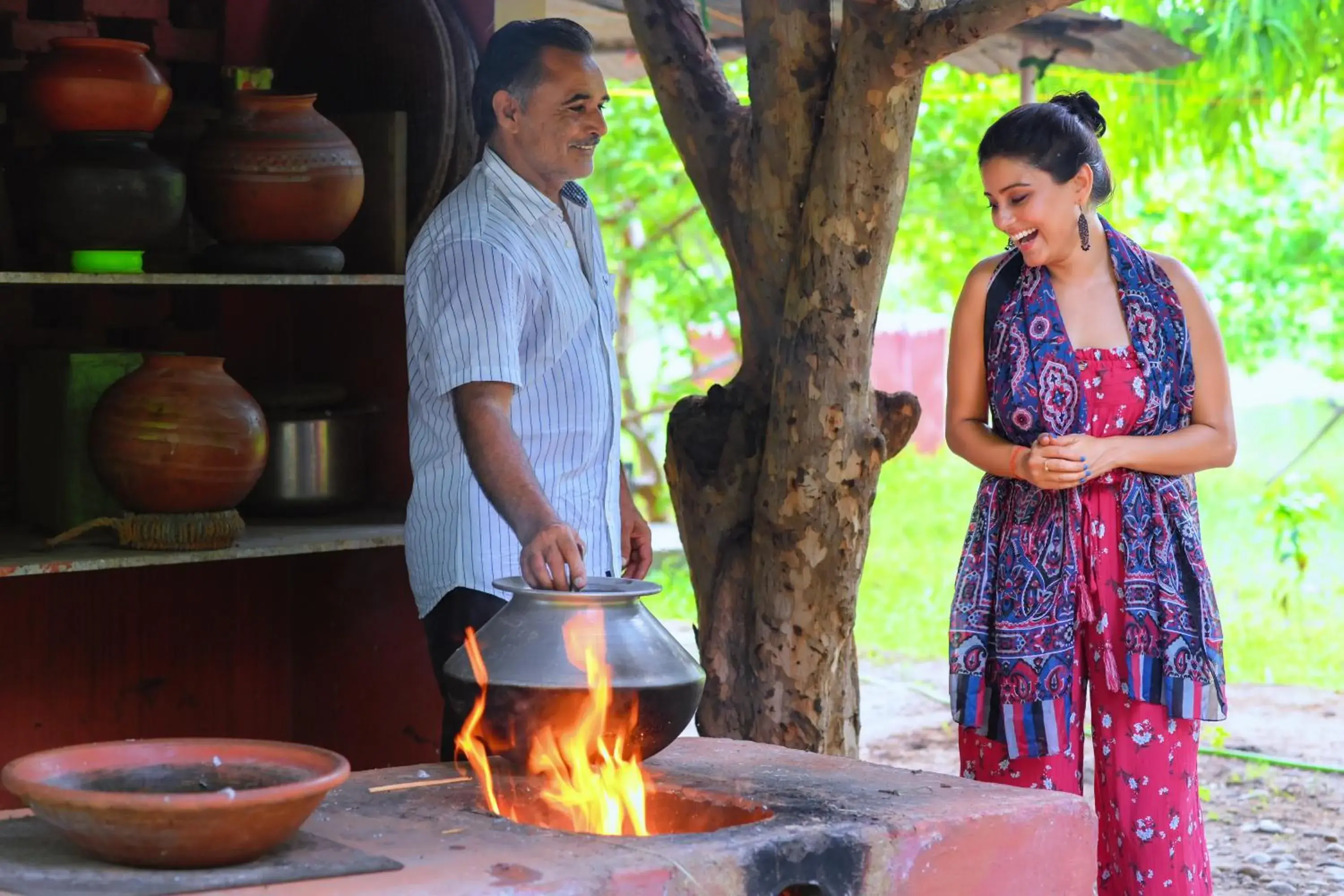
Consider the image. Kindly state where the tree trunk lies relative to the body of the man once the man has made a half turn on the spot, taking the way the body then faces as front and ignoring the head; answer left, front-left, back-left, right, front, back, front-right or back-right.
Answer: right

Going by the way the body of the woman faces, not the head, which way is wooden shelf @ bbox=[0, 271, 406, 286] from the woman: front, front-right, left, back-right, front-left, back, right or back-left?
right

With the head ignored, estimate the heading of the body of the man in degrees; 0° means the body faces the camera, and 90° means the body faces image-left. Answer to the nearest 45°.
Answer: approximately 315°

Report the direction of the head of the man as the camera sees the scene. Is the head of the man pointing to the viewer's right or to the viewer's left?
to the viewer's right

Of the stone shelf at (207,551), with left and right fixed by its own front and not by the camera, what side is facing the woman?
left

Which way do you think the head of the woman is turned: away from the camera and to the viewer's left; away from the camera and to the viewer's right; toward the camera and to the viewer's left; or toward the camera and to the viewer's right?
toward the camera and to the viewer's left

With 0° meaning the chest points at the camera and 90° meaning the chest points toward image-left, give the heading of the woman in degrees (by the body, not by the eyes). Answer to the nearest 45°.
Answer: approximately 0°

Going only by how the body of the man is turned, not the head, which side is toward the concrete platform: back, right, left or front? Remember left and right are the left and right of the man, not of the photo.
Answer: right

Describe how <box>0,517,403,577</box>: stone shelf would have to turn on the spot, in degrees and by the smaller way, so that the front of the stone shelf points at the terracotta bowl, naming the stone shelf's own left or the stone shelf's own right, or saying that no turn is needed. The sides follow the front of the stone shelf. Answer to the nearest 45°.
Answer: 0° — it already faces it

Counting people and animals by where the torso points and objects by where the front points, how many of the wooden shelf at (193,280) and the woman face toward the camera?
2

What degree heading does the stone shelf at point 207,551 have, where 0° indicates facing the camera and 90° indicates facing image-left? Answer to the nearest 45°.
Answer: approximately 0°

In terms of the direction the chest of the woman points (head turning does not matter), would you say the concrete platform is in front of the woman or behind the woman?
in front

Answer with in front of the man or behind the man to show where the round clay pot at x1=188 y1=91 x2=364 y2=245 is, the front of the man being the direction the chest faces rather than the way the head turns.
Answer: behind
